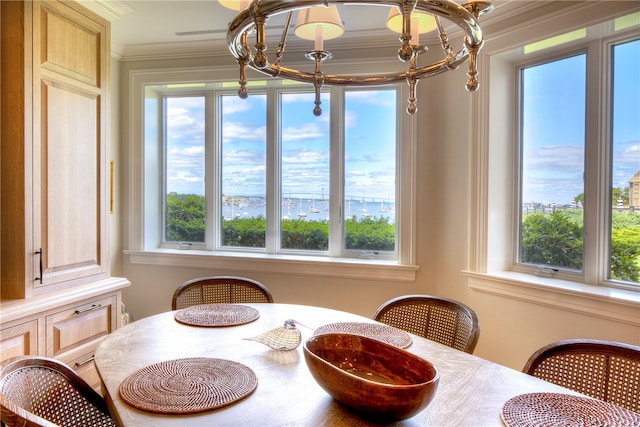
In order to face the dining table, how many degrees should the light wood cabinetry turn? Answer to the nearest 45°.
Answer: approximately 45° to its right

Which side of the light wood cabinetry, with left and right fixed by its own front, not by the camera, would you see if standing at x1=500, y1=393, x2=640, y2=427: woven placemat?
front

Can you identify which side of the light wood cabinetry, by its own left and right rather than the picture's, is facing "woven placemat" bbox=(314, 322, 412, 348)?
front

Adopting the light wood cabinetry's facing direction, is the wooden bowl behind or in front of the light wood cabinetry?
in front

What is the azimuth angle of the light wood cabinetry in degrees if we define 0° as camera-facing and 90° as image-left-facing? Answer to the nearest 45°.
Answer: approximately 315°

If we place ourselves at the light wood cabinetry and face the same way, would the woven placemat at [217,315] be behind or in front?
in front
